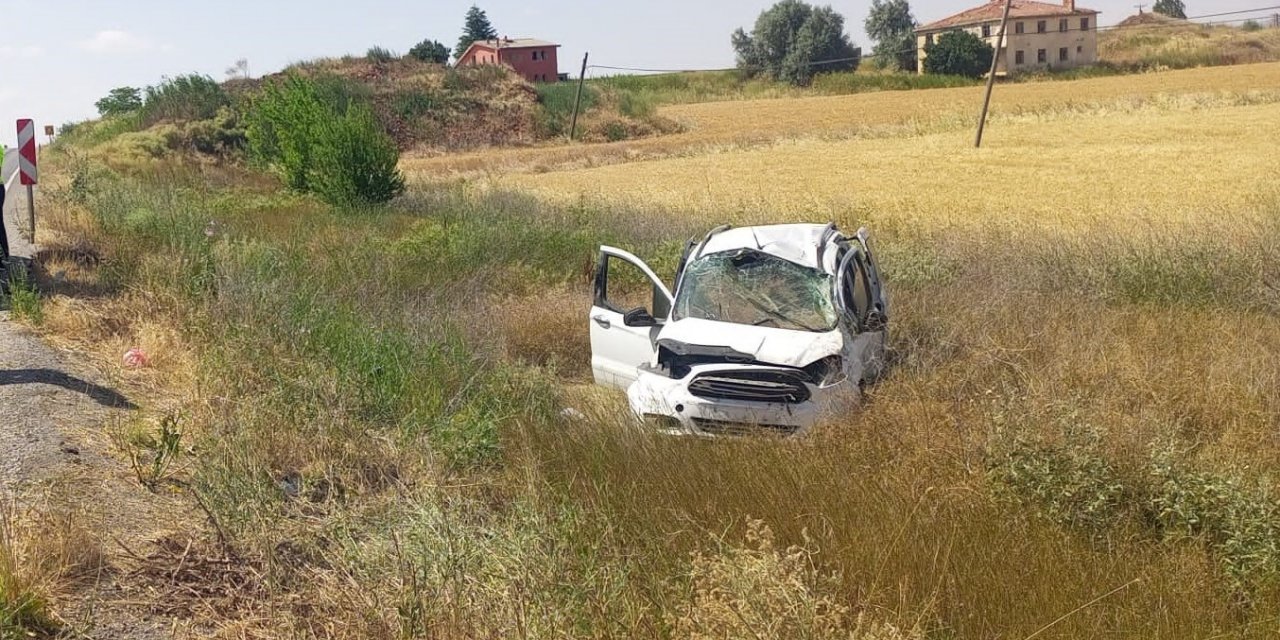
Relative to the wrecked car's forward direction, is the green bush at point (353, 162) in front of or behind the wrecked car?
behind

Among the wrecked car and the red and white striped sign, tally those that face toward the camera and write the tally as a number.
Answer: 2

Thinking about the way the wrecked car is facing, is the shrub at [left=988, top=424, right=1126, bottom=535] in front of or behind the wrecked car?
in front

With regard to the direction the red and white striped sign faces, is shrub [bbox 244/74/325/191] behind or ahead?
behind

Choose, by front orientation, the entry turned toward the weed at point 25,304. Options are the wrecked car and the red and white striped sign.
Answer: the red and white striped sign

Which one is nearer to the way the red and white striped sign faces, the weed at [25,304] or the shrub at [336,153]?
the weed

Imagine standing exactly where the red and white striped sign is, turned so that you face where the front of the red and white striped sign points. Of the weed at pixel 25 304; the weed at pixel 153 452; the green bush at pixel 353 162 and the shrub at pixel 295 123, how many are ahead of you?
2

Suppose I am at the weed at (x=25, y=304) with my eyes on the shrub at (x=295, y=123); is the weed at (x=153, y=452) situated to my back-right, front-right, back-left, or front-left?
back-right

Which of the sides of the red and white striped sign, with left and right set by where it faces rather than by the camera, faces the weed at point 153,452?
front

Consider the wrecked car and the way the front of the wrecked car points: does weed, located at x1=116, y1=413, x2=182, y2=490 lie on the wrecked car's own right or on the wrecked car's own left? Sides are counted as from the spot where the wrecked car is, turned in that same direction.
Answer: on the wrecked car's own right

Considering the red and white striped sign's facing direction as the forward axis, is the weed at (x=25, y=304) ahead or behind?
ahead

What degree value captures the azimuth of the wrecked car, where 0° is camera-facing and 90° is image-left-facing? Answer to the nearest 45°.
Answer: approximately 0°
